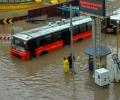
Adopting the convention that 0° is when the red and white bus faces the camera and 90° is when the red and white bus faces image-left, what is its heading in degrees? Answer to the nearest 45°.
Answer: approximately 45°

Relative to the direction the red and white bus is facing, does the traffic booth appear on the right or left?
on its left
